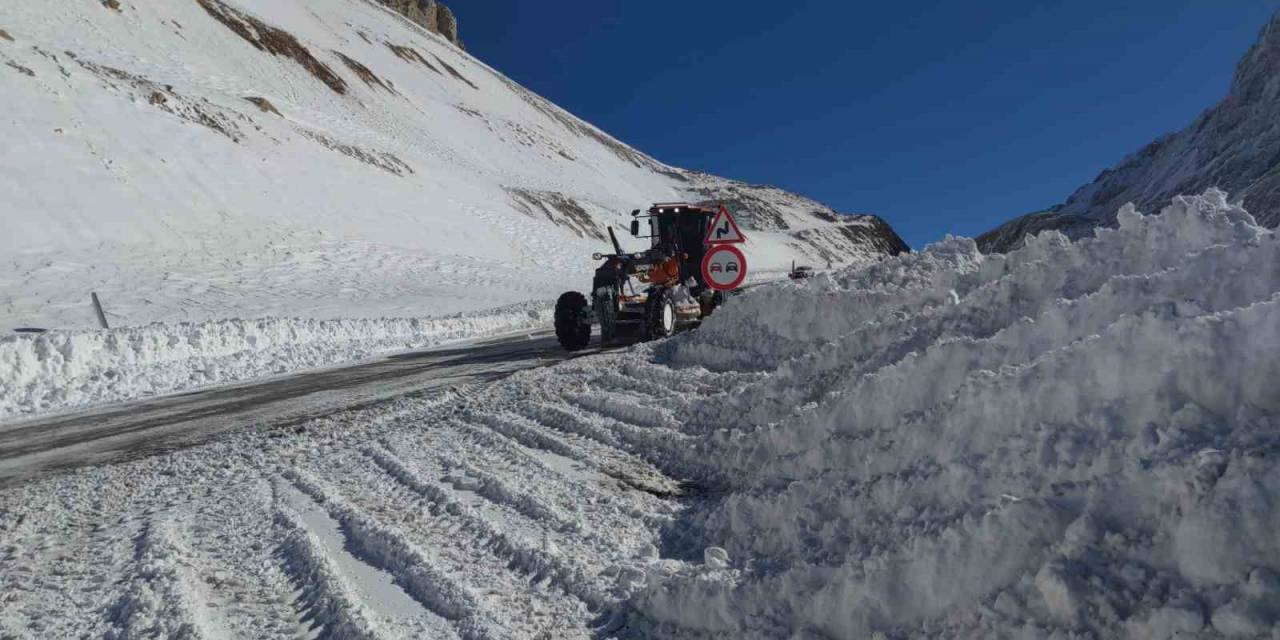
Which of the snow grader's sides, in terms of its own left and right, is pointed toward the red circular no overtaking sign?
left

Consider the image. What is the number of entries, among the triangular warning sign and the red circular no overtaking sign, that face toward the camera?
2

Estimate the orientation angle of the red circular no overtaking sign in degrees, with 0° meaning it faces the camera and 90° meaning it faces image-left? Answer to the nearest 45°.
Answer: approximately 0°

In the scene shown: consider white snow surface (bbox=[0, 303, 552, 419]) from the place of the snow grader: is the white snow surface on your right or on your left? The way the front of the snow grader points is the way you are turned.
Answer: on your right

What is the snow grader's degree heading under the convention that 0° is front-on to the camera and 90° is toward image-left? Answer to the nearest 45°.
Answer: approximately 45°

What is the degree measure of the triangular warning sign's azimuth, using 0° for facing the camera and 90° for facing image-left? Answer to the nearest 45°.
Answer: approximately 0°

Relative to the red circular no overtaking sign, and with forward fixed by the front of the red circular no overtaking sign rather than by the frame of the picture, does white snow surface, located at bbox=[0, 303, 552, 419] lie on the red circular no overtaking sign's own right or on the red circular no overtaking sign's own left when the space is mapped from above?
on the red circular no overtaking sign's own right
